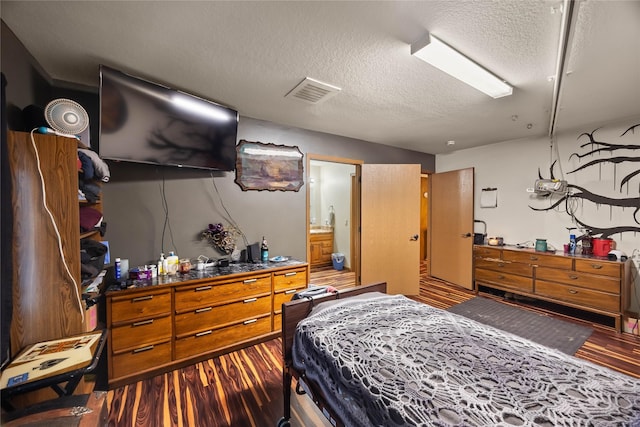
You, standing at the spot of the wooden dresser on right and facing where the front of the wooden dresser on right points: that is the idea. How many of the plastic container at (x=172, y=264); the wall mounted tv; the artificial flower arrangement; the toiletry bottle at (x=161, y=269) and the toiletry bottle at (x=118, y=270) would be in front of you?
5

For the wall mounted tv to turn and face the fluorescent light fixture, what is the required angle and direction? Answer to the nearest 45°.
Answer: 0° — it already faces it

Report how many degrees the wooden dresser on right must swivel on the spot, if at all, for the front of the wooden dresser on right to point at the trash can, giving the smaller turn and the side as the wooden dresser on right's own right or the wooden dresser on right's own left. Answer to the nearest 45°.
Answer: approximately 45° to the wooden dresser on right's own right

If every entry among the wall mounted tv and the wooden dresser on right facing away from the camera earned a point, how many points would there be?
0

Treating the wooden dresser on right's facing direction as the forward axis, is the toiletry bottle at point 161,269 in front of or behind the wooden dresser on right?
in front

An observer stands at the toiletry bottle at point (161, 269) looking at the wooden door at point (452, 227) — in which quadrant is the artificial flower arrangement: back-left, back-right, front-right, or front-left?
front-left

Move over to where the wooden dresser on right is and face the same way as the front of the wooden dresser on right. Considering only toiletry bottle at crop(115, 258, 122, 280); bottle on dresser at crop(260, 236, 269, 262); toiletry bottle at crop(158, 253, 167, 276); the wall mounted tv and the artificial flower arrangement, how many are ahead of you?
5

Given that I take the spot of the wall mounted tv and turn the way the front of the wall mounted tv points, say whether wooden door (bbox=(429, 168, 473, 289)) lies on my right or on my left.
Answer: on my left

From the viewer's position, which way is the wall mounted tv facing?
facing the viewer and to the right of the viewer

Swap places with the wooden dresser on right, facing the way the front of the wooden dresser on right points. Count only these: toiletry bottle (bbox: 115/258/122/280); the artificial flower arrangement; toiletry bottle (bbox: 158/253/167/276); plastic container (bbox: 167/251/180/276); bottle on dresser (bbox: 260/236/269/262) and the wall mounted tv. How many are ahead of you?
6

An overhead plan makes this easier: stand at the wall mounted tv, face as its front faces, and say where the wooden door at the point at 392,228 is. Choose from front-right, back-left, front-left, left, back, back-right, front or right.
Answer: front-left

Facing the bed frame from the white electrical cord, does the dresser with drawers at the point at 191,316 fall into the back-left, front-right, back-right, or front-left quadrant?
front-left

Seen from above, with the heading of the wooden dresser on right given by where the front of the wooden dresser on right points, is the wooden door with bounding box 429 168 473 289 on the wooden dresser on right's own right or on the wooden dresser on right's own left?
on the wooden dresser on right's own right
